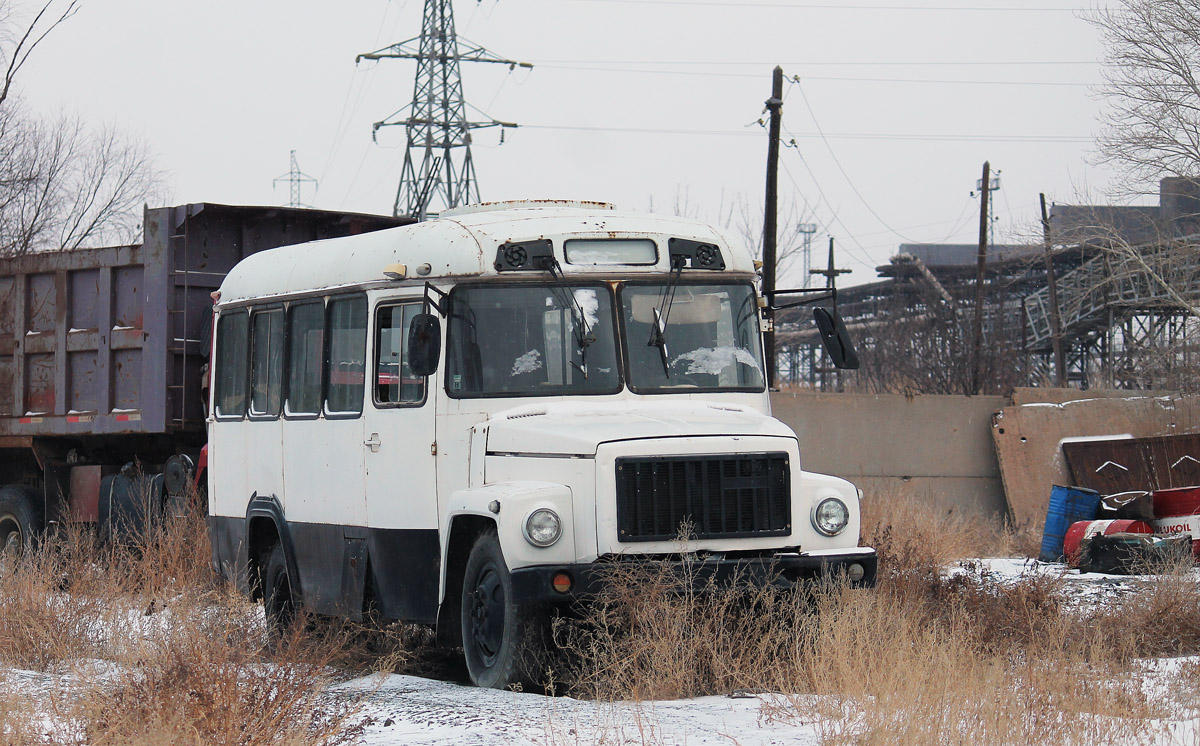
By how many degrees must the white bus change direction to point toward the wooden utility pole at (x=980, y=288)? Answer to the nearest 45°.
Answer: approximately 90° to its left

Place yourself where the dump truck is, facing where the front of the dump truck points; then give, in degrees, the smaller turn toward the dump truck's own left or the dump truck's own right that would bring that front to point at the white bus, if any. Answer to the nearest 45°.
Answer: approximately 45° to the dump truck's own right

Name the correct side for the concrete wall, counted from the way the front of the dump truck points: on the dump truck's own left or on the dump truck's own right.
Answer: on the dump truck's own left

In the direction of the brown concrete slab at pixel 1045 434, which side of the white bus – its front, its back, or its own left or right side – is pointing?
left

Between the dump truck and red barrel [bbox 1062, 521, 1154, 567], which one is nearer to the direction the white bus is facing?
the red barrel

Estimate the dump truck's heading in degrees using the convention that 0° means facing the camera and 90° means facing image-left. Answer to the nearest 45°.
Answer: approximately 315°

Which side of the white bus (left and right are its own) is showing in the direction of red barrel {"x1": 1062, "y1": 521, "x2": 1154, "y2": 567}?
left

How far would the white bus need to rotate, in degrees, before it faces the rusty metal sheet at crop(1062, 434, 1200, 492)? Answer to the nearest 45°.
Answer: approximately 90° to its left

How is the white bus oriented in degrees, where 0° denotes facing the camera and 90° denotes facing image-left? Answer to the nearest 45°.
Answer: approximately 315°
